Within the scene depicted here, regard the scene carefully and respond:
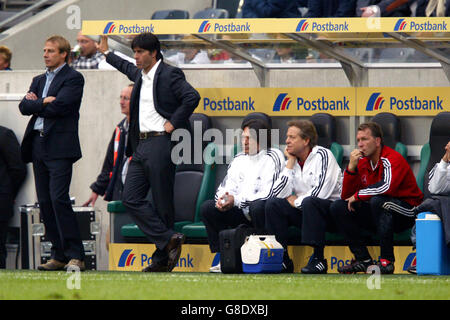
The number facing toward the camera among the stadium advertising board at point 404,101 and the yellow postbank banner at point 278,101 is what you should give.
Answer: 2

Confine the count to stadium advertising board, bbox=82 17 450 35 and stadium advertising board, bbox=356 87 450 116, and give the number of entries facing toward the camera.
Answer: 2

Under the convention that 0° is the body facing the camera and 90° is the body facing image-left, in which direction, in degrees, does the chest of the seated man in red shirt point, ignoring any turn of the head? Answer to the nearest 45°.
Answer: approximately 45°

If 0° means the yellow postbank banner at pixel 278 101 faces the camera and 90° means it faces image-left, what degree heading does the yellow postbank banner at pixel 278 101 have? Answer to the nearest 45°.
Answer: approximately 0°

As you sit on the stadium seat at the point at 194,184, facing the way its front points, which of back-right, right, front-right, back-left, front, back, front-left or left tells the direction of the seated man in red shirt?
left

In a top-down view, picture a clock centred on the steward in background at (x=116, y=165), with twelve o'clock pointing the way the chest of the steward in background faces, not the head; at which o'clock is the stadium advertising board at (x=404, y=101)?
The stadium advertising board is roughly at 8 o'clock from the steward in background.

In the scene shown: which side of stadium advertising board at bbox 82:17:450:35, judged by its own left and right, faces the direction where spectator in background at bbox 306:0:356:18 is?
back

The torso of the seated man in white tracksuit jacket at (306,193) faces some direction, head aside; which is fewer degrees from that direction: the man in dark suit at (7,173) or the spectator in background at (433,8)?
the man in dark suit

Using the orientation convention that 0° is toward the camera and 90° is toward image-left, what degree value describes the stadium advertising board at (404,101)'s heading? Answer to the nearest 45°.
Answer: approximately 0°

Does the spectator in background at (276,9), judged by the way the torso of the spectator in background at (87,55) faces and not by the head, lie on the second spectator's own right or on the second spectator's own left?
on the second spectator's own left
